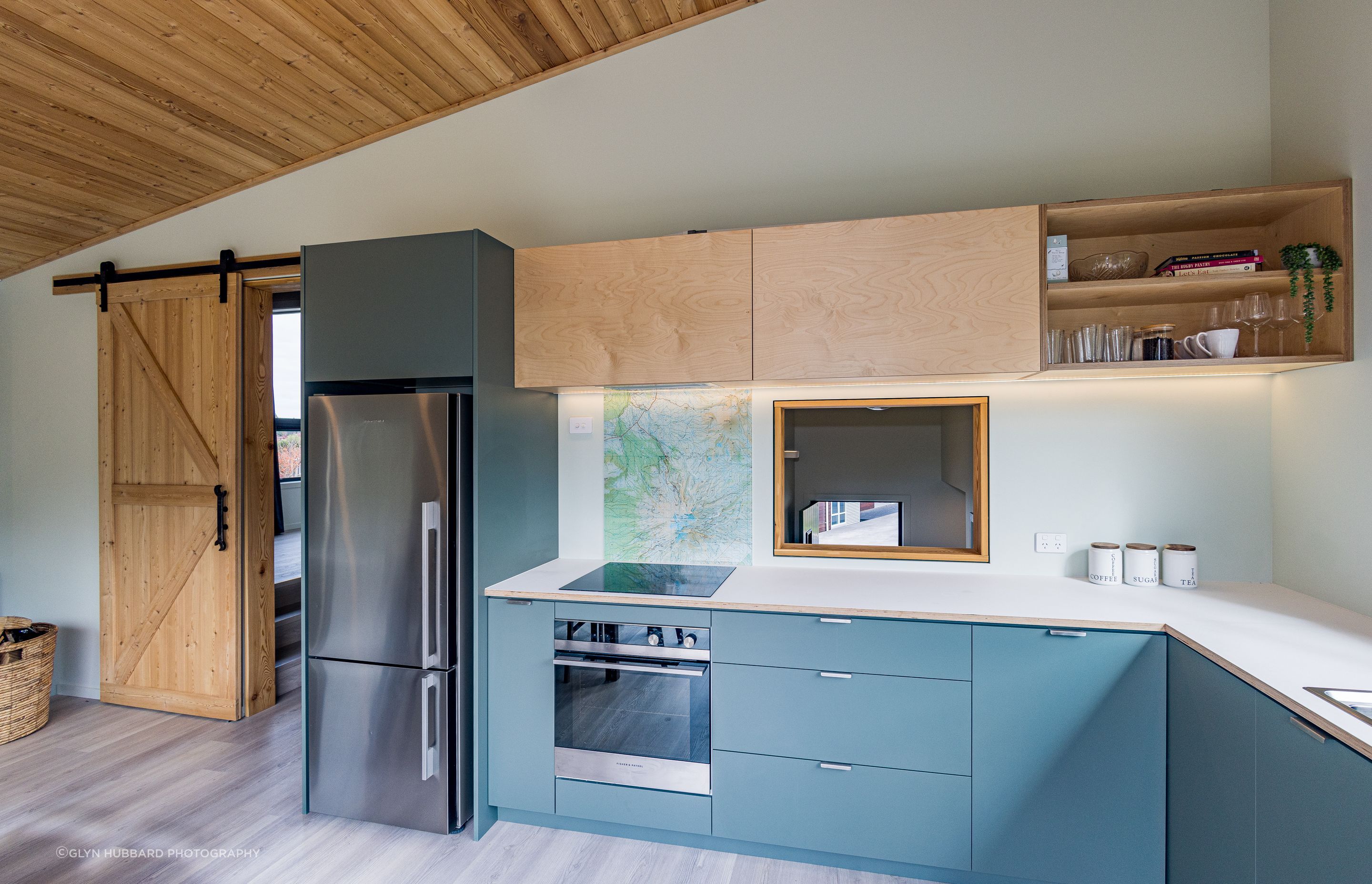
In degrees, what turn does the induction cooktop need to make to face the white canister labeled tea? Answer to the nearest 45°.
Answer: approximately 90° to its left

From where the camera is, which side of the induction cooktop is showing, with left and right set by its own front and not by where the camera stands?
front

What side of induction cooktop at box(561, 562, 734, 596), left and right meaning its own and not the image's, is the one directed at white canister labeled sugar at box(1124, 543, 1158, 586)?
left

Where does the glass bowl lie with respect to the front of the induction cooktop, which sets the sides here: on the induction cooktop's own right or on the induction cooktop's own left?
on the induction cooktop's own left

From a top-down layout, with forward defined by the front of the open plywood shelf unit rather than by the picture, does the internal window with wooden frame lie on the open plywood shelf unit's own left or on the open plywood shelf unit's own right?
on the open plywood shelf unit's own right

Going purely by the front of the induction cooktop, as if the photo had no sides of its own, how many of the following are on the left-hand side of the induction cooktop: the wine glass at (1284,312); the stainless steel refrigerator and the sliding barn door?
1

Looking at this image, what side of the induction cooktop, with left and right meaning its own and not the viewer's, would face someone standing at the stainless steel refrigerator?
right

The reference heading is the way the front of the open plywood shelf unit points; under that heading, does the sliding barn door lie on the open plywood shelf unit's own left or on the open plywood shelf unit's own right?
on the open plywood shelf unit's own right

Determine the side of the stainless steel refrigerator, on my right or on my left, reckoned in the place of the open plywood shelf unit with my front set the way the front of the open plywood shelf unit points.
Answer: on my right

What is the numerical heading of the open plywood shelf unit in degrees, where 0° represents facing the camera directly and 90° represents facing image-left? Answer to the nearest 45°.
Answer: approximately 0°

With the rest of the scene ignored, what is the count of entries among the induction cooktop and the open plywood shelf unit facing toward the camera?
2
